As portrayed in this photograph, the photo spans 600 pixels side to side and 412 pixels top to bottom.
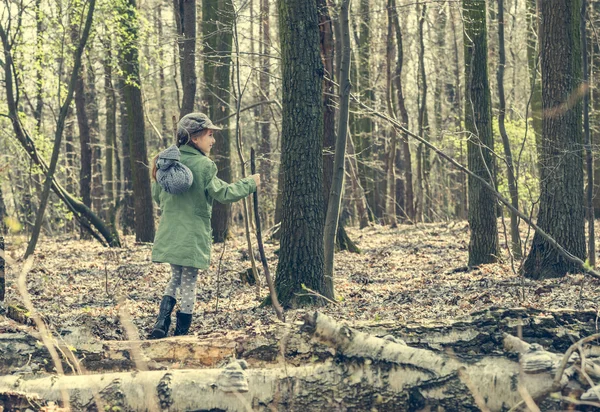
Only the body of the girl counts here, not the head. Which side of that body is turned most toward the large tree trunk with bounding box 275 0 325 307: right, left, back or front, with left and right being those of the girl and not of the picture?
front

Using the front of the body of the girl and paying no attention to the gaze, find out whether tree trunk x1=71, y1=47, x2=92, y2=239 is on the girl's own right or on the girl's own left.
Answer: on the girl's own left

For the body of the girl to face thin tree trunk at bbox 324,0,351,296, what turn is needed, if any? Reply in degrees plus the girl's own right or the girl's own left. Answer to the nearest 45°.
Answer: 0° — they already face it

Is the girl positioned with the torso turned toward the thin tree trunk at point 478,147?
yes

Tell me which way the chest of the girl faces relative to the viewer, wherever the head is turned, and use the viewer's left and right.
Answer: facing away from the viewer and to the right of the viewer

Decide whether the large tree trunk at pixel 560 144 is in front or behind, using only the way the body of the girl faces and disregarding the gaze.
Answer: in front

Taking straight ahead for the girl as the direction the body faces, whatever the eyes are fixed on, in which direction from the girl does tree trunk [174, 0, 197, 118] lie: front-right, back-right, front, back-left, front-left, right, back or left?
front-left

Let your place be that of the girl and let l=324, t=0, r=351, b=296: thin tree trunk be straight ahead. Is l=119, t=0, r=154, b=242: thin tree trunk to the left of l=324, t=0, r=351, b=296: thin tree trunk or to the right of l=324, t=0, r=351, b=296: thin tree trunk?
left

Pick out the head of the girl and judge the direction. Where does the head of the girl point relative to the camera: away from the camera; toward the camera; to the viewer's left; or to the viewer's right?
to the viewer's right
